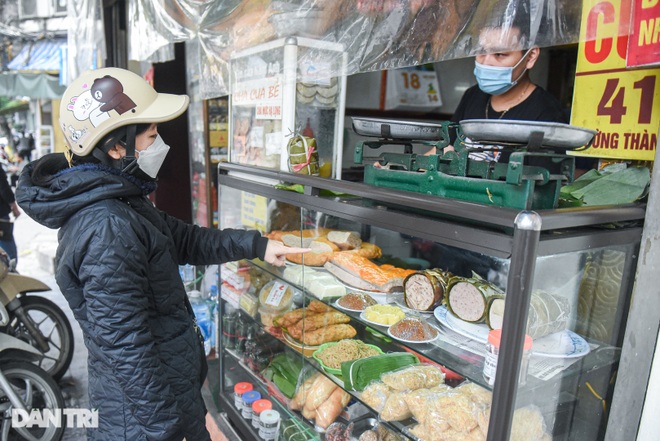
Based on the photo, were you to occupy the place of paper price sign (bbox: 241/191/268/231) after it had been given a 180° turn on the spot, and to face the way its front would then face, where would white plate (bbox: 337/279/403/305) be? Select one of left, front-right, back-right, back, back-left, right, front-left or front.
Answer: right

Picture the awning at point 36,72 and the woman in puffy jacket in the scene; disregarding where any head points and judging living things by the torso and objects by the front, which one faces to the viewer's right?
the woman in puffy jacket

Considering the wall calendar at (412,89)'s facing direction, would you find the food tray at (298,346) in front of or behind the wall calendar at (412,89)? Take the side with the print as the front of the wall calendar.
in front

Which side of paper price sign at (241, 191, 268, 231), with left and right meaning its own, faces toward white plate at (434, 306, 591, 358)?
left

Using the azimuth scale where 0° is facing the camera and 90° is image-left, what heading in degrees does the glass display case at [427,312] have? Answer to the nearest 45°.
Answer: approximately 45°

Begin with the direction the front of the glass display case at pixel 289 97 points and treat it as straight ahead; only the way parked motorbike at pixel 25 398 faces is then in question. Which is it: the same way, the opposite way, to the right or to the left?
the opposite way

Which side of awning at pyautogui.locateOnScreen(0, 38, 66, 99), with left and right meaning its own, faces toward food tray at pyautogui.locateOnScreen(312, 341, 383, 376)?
front

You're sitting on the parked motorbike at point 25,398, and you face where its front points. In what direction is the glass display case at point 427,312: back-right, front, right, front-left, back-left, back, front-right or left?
front-right

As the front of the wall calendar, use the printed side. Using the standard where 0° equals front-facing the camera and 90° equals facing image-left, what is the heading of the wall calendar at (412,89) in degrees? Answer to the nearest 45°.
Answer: approximately 0°

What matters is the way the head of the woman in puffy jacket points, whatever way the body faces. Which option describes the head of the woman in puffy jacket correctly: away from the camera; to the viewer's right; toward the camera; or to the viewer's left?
to the viewer's right
